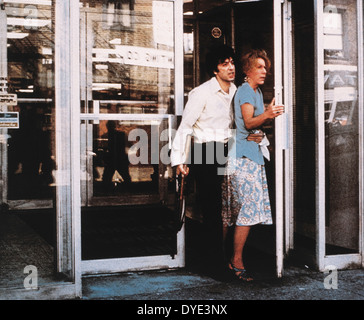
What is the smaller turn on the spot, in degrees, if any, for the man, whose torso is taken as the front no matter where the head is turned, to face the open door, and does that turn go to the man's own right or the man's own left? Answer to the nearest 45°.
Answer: approximately 90° to the man's own left

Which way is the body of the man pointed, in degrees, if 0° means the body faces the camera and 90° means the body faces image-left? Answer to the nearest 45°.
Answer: approximately 315°

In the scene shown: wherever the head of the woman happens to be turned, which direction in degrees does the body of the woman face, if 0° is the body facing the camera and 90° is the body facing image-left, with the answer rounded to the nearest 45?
approximately 315°

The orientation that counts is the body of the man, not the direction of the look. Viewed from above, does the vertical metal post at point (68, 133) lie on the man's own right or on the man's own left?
on the man's own right
